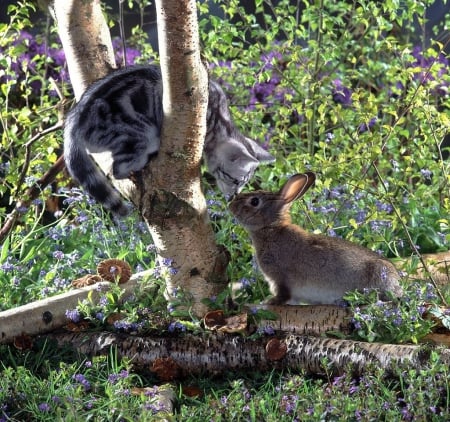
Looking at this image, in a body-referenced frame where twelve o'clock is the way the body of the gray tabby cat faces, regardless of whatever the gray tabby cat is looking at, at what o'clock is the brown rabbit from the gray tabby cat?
The brown rabbit is roughly at 1 o'clock from the gray tabby cat.

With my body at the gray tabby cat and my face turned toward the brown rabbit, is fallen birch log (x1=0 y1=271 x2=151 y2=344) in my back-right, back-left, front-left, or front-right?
back-right

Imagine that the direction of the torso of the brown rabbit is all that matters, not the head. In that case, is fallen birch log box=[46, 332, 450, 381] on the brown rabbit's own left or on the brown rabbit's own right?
on the brown rabbit's own left

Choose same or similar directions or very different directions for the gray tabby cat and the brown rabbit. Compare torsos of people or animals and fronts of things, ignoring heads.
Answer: very different directions

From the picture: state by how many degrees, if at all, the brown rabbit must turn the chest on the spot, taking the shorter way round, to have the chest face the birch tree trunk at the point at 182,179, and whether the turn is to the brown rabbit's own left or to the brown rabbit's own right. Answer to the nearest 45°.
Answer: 0° — it already faces it

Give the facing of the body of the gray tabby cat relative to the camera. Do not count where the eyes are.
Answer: to the viewer's right

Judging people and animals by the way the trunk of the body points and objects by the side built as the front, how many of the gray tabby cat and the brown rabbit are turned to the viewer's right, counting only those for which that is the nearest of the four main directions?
1

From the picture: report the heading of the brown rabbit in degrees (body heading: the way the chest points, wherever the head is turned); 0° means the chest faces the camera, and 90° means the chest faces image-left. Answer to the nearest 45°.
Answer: approximately 90°
